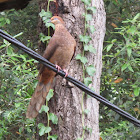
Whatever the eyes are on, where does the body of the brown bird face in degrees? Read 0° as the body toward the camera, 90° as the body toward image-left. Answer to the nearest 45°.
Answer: approximately 315°
